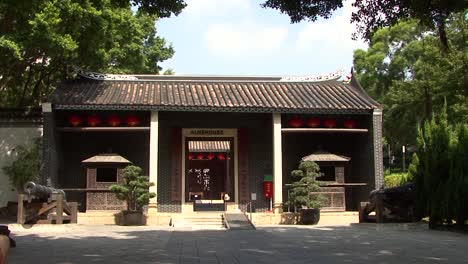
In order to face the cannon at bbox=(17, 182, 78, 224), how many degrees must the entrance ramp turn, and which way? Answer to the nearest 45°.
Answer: approximately 90° to its right

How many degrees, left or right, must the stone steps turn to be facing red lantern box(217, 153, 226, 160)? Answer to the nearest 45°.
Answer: approximately 180°

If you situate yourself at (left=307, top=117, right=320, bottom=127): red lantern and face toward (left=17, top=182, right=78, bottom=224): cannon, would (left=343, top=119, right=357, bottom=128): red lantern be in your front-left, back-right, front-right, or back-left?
back-left

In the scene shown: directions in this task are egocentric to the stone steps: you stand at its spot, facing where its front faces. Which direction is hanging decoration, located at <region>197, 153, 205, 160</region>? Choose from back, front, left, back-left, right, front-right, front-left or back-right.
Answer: back

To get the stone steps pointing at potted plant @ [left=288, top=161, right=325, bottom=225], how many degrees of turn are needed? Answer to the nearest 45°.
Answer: approximately 90° to its left

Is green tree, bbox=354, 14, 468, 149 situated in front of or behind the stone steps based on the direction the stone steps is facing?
behind
